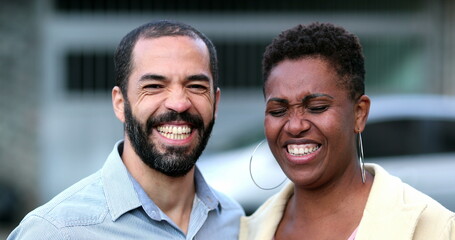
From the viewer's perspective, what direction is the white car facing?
to the viewer's left

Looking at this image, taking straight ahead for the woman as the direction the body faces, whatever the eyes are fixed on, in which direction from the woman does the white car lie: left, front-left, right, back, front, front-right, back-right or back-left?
back-right

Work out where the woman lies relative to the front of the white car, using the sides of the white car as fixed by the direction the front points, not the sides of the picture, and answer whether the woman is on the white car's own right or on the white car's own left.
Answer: on the white car's own left

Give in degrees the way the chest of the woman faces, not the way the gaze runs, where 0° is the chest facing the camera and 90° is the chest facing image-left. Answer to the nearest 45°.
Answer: approximately 45°

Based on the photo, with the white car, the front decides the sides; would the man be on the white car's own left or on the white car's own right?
on the white car's own left
